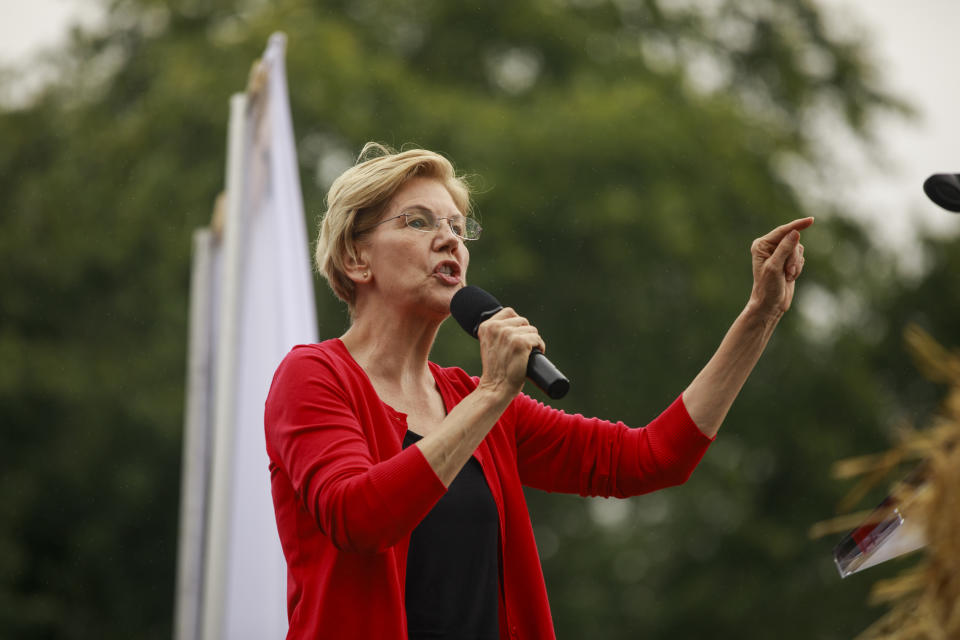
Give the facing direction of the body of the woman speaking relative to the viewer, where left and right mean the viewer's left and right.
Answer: facing the viewer and to the right of the viewer

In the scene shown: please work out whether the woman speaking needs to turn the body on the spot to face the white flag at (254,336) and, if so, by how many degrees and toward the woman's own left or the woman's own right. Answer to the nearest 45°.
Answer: approximately 180°

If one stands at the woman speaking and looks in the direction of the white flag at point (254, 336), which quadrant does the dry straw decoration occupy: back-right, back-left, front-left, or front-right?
back-right

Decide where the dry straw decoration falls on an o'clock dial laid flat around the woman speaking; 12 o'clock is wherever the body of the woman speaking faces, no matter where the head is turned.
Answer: The dry straw decoration is roughly at 12 o'clock from the woman speaking.

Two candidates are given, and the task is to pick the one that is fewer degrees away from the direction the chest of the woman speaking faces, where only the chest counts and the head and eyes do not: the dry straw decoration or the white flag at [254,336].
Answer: the dry straw decoration

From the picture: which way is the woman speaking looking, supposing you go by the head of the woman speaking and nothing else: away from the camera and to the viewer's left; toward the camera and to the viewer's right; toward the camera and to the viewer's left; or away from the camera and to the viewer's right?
toward the camera and to the viewer's right
